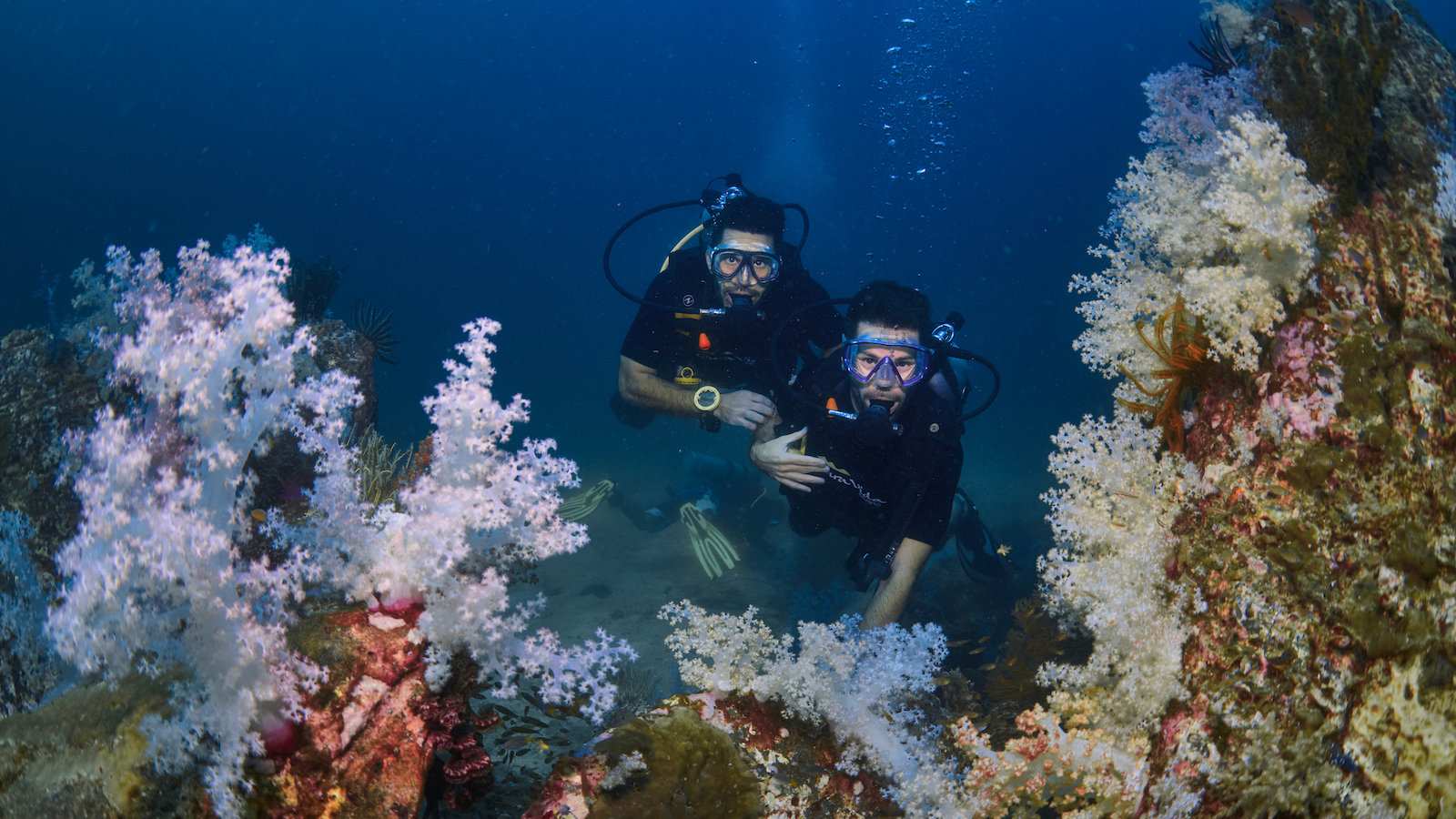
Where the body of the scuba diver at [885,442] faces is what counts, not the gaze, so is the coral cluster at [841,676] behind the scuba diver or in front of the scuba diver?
in front

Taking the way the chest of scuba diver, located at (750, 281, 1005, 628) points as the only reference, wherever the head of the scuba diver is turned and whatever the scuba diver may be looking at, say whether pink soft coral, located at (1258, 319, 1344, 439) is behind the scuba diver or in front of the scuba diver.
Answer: in front

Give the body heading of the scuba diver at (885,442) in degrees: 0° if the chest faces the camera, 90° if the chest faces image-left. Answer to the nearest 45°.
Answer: approximately 0°

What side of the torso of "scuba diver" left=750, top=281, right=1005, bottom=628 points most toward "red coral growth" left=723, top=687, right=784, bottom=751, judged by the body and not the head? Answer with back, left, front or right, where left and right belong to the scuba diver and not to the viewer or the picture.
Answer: front

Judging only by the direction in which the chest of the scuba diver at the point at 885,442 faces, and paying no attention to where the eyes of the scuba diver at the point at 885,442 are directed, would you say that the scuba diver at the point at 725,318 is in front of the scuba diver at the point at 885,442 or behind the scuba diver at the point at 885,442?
behind

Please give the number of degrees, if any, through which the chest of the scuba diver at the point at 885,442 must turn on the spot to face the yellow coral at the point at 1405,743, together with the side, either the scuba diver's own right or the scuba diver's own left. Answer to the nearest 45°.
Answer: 0° — they already face it

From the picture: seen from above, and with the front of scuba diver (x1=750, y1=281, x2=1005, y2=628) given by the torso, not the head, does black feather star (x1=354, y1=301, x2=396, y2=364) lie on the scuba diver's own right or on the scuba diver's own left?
on the scuba diver's own right
